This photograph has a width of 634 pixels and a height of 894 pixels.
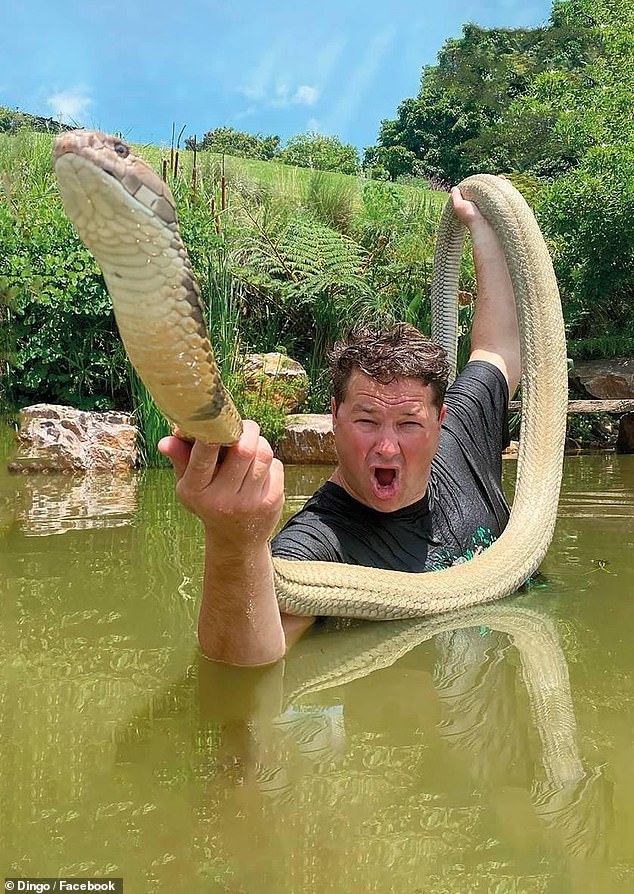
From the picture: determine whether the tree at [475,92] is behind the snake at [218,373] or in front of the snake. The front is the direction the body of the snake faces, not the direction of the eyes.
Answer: behind

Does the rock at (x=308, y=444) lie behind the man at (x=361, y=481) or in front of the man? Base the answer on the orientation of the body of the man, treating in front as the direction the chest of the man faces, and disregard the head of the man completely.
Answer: behind

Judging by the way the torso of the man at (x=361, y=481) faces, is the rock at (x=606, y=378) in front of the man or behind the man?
behind

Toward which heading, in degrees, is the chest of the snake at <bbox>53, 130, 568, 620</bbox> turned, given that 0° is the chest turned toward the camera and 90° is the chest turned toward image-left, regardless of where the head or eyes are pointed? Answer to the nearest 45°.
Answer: approximately 45°

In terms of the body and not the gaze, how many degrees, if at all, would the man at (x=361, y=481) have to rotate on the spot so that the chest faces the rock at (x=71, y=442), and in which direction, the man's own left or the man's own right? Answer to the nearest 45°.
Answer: approximately 135° to the man's own right

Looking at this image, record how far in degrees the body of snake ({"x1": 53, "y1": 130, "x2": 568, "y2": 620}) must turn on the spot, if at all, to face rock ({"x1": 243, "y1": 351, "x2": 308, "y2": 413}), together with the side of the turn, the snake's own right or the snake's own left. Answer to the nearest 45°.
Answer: approximately 135° to the snake's own right

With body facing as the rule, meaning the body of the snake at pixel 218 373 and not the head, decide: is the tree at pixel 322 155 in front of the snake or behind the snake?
behind

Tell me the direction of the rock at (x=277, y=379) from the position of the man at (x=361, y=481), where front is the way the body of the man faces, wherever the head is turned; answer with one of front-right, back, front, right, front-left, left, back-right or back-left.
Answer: back

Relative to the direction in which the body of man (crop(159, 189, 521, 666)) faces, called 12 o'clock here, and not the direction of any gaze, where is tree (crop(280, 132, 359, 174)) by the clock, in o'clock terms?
The tree is roughly at 6 o'clock from the man.

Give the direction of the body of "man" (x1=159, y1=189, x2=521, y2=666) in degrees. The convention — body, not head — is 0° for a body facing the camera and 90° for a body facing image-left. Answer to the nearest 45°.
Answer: approximately 0°
